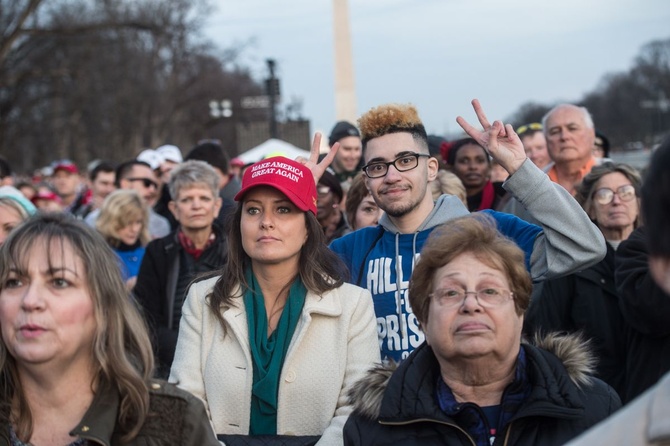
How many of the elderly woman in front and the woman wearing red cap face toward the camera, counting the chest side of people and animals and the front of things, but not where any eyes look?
2

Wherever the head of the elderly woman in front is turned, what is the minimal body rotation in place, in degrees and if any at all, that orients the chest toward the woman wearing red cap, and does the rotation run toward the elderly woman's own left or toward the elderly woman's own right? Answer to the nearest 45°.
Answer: approximately 135° to the elderly woman's own right

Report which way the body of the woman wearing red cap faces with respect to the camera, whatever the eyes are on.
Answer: toward the camera

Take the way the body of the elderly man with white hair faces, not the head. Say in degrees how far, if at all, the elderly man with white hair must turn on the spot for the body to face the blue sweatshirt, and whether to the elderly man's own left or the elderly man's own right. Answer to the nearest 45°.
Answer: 0° — they already face it

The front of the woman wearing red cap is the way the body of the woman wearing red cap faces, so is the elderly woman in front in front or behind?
in front

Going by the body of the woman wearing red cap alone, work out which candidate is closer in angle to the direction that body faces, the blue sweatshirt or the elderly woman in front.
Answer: the elderly woman in front

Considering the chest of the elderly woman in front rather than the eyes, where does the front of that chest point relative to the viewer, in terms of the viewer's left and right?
facing the viewer

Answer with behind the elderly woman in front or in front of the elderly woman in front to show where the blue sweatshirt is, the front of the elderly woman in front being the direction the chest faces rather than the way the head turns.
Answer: behind

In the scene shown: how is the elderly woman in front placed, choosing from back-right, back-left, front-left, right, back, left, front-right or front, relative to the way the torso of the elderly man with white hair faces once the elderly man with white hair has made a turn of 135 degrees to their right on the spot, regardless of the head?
back-left
